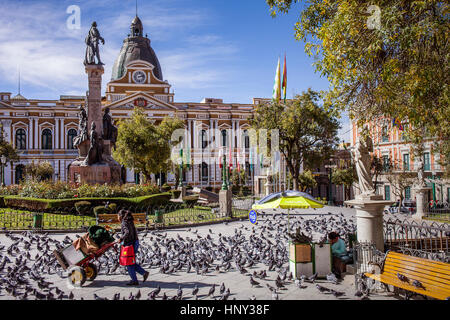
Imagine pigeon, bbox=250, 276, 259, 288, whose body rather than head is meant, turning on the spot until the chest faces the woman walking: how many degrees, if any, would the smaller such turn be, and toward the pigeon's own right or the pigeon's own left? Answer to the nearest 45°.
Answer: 0° — it already faces them

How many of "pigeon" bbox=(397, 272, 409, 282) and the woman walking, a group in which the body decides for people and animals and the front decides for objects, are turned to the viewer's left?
2

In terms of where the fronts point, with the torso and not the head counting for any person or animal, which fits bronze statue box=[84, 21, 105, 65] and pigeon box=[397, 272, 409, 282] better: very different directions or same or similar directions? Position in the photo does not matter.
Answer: very different directions

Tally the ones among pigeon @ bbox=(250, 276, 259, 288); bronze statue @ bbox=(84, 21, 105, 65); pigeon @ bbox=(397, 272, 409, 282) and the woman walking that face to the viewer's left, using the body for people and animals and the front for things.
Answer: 3

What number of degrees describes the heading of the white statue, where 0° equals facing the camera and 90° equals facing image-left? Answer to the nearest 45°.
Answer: approximately 45°

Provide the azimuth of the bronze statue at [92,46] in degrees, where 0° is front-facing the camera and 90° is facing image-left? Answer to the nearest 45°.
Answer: approximately 315°

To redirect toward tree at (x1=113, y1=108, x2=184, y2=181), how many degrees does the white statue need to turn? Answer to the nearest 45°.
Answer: approximately 90° to its right

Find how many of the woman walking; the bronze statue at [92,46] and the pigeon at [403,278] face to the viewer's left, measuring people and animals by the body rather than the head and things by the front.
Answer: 2

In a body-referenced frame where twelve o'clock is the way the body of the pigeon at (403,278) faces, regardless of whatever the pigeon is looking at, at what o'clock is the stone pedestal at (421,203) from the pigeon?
The stone pedestal is roughly at 3 o'clock from the pigeon.

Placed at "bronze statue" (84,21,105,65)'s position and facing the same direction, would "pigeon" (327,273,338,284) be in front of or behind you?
in front

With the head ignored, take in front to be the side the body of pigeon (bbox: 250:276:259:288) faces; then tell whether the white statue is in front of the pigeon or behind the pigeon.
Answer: behind

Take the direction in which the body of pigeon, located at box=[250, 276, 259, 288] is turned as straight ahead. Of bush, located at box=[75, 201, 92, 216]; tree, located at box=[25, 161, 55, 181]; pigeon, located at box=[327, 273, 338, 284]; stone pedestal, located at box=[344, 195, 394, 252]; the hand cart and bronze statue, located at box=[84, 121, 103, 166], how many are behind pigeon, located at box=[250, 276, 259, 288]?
2

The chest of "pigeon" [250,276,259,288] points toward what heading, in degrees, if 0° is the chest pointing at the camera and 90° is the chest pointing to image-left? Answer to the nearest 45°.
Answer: approximately 90°
